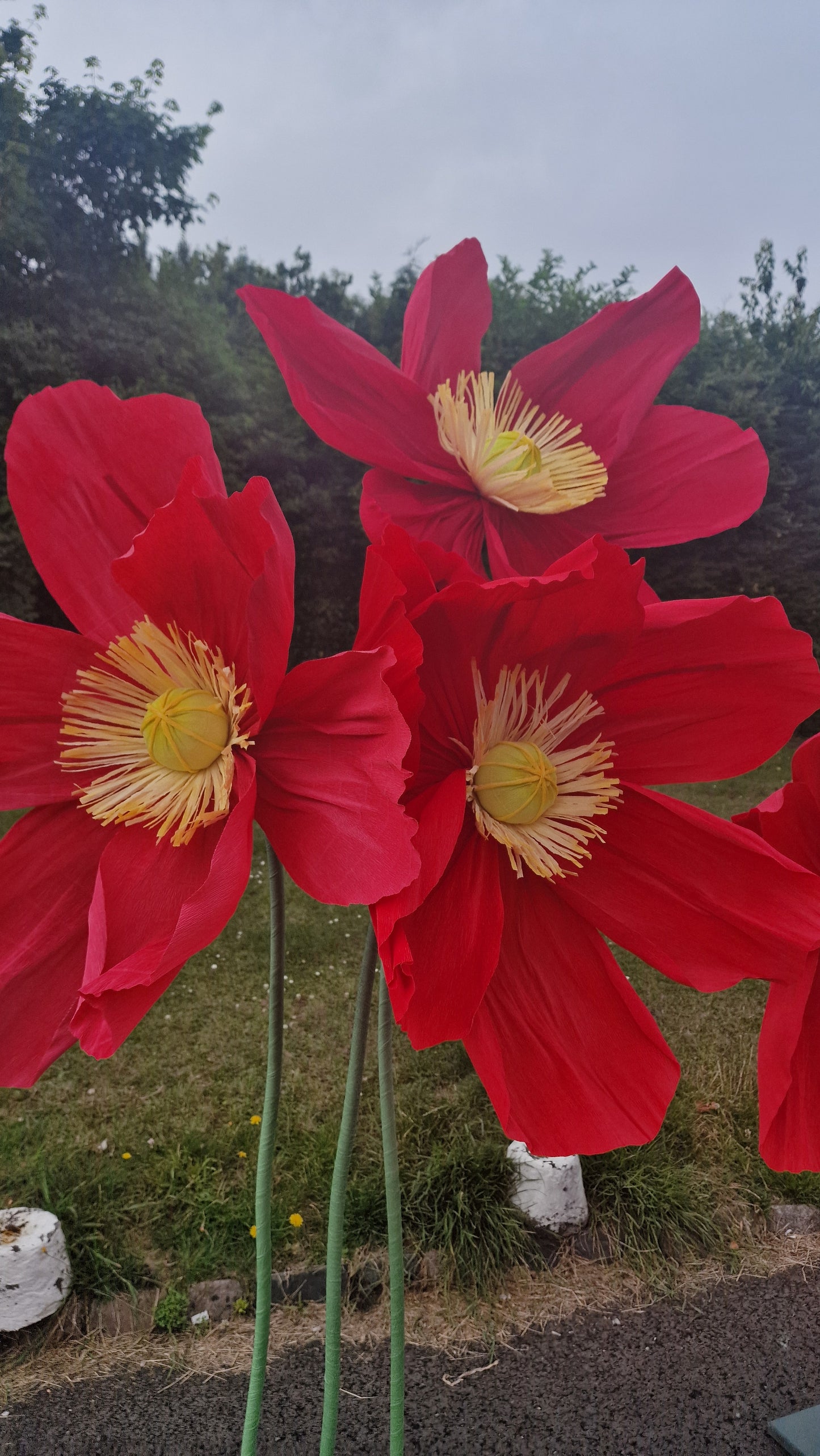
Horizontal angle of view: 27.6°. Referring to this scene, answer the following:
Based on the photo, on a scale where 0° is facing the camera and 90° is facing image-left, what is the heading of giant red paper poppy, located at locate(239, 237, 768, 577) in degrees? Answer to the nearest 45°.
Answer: approximately 0°
